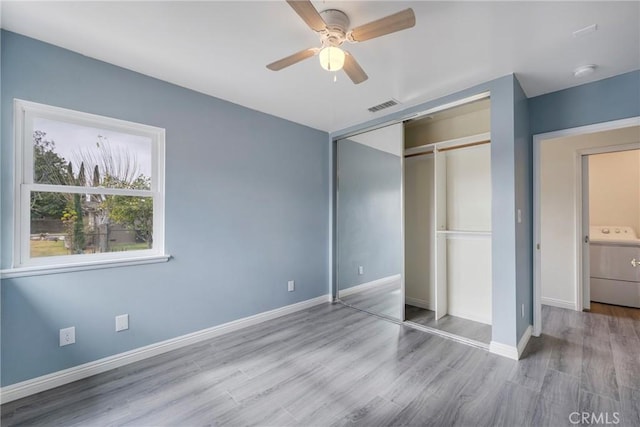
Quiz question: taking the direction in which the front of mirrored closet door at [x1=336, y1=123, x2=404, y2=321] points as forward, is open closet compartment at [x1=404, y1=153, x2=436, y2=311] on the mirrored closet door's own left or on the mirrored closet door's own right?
on the mirrored closet door's own left

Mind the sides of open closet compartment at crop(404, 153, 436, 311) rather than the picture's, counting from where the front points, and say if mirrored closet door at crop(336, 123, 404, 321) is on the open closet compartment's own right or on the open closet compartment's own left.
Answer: on the open closet compartment's own right

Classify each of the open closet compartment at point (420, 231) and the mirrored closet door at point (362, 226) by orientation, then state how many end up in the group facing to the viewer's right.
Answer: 0

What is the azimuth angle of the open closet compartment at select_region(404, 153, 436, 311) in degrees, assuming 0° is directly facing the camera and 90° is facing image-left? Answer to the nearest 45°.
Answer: approximately 45°

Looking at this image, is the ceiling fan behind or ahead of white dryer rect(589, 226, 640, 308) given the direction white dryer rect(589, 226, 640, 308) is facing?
ahead

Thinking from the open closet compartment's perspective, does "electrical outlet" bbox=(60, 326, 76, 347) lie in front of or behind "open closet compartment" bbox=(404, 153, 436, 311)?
in front

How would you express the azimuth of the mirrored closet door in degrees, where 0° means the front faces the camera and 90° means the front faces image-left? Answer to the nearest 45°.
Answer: approximately 45°

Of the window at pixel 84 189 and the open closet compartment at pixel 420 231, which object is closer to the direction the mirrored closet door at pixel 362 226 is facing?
the window

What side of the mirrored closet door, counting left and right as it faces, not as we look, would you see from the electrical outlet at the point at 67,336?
front

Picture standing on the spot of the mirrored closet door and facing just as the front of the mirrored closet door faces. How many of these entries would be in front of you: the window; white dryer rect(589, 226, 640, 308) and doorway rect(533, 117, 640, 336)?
1

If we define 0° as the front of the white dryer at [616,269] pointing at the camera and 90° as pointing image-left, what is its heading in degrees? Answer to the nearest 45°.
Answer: approximately 0°
